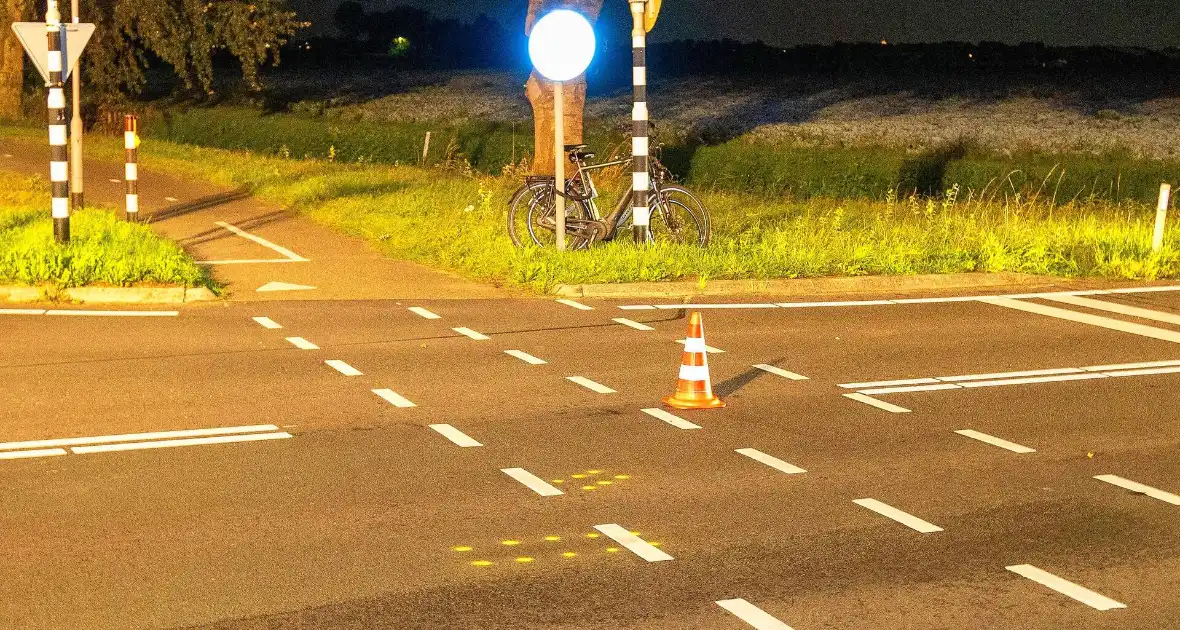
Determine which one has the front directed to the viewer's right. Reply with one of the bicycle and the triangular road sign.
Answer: the bicycle

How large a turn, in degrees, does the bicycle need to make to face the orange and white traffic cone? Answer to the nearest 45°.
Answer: approximately 90° to its right

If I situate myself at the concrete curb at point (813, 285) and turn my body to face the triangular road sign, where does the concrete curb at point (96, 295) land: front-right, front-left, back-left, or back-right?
front-left

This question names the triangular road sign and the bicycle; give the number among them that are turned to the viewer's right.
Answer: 1

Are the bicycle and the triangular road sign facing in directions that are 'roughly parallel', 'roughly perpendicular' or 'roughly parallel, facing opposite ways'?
roughly perpendicular

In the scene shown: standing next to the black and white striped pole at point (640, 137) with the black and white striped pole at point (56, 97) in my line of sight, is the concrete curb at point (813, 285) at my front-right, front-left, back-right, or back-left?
back-left

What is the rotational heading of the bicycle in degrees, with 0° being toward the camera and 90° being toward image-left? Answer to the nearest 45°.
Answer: approximately 270°

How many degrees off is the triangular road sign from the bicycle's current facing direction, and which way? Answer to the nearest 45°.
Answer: approximately 180°
